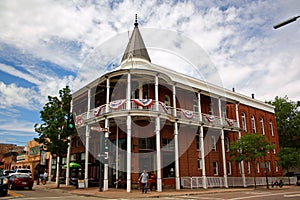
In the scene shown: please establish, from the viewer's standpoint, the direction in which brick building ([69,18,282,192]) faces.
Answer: facing the viewer

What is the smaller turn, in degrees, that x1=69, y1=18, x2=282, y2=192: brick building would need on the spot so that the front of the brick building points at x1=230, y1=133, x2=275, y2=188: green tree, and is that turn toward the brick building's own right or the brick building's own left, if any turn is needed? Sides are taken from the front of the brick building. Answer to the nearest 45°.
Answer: approximately 90° to the brick building's own left

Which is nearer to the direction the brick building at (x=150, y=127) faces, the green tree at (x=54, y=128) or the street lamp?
the street lamp

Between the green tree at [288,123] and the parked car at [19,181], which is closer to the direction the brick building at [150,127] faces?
the parked car

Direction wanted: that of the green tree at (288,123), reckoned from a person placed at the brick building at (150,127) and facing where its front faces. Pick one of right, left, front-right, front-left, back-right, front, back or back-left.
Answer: back-left

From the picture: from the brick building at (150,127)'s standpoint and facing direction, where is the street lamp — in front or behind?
in front

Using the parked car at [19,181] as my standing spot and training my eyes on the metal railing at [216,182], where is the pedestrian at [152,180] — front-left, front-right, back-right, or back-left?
front-right

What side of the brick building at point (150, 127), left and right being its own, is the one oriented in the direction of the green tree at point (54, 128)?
right
